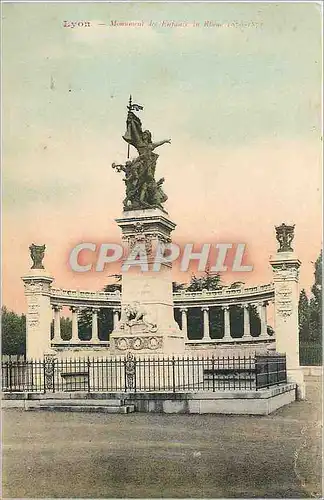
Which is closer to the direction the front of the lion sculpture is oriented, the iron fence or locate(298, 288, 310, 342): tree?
the iron fence

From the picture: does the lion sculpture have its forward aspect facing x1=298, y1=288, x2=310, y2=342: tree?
no

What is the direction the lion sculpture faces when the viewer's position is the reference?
facing the viewer and to the left of the viewer

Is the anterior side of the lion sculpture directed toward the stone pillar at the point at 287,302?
no

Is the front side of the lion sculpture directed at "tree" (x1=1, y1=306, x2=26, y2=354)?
no
